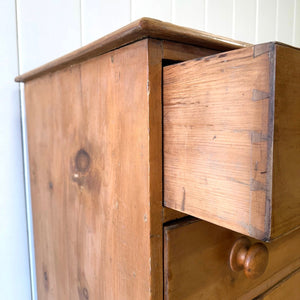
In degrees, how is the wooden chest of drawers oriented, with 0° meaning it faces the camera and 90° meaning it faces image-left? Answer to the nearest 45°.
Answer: approximately 315°
